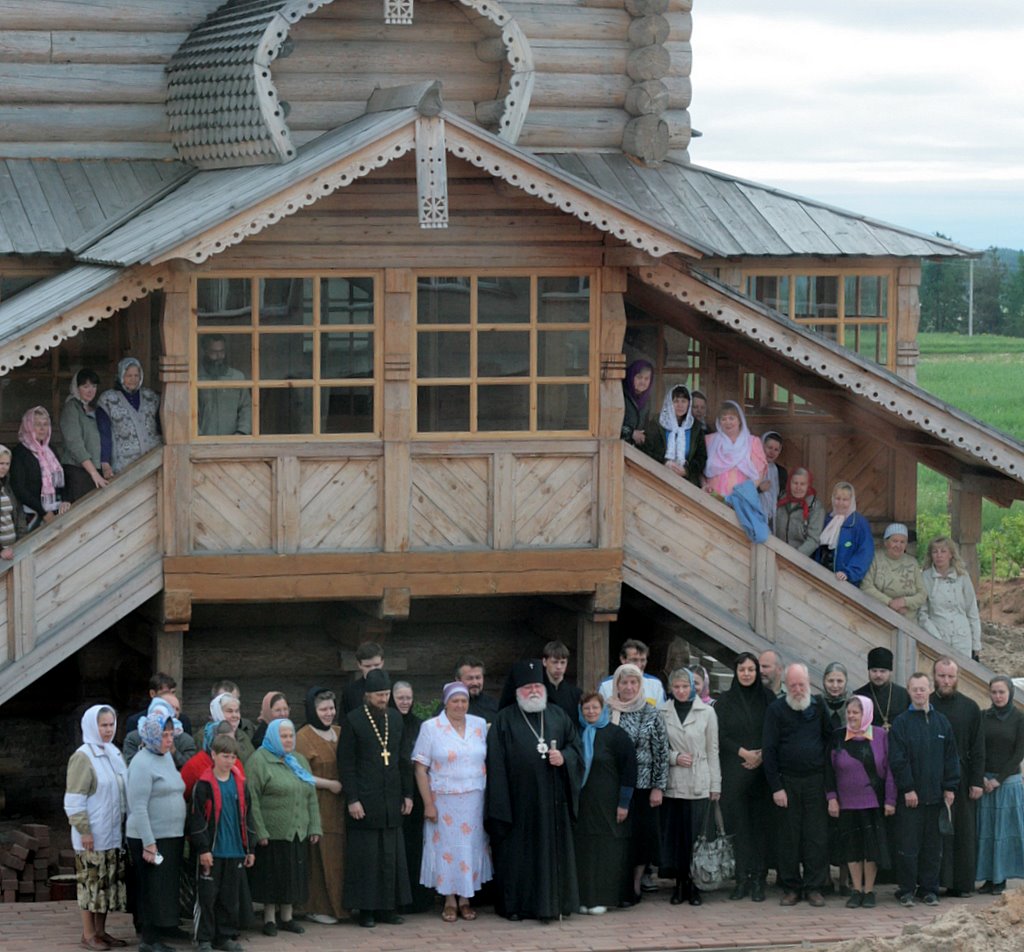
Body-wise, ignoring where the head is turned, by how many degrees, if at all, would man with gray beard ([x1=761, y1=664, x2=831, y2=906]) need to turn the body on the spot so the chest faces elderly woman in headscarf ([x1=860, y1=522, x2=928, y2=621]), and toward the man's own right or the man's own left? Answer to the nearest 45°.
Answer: approximately 180°

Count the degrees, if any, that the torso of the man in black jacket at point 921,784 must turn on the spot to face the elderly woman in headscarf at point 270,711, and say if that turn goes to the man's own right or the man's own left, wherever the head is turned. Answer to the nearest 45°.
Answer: approximately 90° to the man's own right

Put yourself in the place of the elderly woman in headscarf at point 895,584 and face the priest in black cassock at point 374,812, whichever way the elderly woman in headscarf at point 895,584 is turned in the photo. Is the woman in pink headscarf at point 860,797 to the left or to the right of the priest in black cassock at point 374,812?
left

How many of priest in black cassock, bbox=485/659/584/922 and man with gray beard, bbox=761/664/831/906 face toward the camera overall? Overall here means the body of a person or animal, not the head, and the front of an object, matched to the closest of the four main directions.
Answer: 2

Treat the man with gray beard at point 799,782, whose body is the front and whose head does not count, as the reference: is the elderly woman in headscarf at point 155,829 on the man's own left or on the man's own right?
on the man's own right

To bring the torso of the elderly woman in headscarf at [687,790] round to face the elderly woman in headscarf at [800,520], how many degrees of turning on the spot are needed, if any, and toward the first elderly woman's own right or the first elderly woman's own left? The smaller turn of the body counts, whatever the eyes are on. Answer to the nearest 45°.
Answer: approximately 180°
